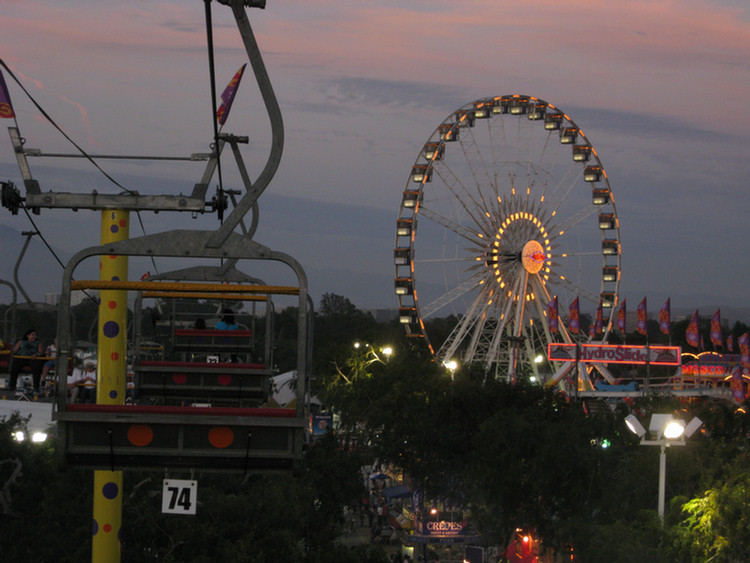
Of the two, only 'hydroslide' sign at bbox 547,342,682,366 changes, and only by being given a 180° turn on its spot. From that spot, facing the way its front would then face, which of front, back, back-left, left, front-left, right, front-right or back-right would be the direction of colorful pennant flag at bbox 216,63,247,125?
back

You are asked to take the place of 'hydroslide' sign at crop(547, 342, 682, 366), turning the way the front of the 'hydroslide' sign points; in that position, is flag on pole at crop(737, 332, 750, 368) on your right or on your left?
on your left

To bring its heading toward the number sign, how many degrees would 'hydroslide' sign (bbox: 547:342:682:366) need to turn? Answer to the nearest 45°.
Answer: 0° — it already faces it

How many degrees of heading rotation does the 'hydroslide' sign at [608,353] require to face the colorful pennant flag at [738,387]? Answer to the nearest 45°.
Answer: approximately 45° to its left

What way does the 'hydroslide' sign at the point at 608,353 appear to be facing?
toward the camera

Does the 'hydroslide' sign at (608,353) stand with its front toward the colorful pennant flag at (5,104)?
yes
